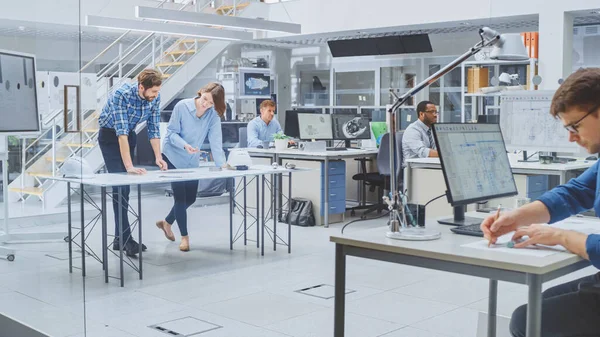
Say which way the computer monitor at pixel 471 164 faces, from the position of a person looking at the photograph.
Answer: facing the viewer and to the right of the viewer

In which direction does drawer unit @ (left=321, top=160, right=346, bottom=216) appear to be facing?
toward the camera

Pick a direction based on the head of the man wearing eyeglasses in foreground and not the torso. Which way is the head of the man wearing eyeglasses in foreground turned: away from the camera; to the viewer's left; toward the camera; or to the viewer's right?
to the viewer's left

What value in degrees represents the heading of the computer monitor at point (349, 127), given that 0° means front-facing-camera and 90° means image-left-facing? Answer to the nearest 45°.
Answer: approximately 0°

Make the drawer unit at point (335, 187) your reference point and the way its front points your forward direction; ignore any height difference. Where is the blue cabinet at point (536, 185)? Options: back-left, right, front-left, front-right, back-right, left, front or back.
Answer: front-left

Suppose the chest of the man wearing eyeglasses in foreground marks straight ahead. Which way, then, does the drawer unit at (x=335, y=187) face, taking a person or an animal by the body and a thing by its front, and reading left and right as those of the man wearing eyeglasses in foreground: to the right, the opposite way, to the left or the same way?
to the left

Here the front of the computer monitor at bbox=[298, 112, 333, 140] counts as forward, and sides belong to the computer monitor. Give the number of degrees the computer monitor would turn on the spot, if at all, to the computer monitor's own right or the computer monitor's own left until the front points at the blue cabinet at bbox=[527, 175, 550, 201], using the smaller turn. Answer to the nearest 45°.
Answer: approximately 45° to the computer monitor's own left

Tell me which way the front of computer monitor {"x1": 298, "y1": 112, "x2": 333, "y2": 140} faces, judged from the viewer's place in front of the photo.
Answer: facing the viewer

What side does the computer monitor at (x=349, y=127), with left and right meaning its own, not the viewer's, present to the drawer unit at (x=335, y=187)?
front

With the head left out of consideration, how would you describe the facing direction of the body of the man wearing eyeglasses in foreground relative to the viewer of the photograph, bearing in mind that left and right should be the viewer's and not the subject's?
facing to the left of the viewer

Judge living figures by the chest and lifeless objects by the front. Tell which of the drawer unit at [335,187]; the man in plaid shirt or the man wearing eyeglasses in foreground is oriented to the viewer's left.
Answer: the man wearing eyeglasses in foreground
